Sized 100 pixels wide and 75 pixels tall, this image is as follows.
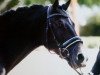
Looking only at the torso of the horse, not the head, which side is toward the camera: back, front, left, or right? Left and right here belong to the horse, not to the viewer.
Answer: right
